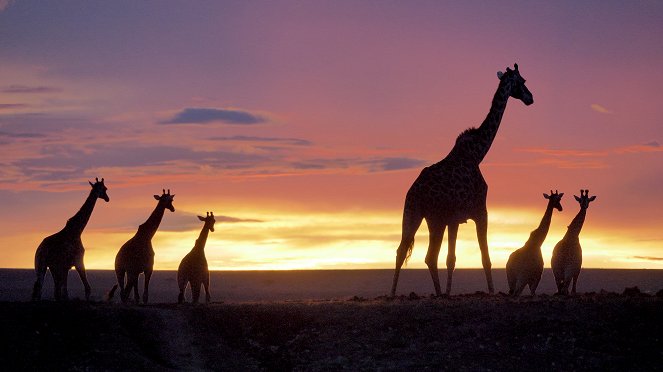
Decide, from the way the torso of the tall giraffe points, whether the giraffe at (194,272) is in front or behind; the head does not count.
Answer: behind

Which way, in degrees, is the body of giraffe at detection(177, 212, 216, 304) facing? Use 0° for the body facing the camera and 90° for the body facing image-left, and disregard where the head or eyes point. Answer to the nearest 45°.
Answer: approximately 315°

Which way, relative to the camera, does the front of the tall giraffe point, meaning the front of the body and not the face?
to the viewer's right
